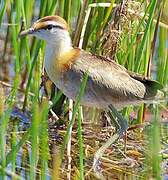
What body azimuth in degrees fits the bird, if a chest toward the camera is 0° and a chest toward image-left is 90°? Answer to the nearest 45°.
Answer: approximately 90°
